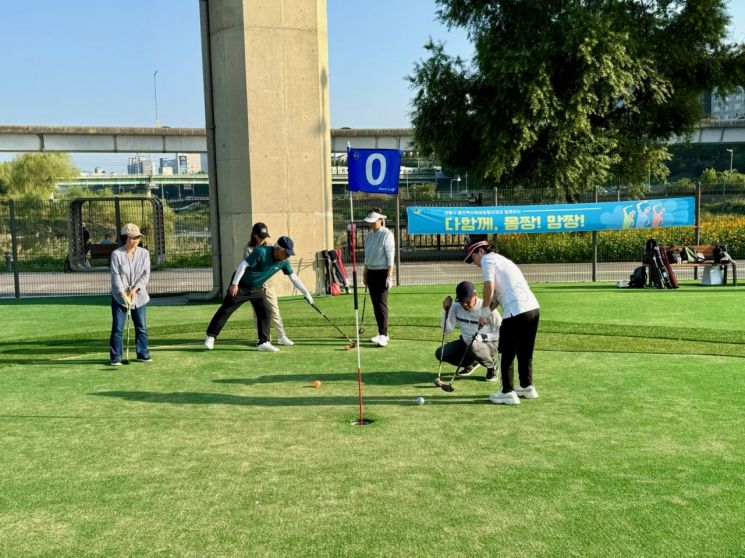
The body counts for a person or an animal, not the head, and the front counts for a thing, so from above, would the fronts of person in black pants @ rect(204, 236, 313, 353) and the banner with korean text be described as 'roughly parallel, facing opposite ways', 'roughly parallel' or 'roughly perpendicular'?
roughly perpendicular

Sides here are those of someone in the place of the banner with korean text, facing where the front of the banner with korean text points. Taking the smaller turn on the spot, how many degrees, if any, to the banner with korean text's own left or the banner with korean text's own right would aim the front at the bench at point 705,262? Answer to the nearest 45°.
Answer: approximately 90° to the banner with korean text's own left

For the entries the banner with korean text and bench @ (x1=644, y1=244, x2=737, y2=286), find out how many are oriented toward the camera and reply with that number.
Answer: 2

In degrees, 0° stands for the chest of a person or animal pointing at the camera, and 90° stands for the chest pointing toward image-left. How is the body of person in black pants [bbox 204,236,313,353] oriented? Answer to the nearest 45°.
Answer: approximately 315°

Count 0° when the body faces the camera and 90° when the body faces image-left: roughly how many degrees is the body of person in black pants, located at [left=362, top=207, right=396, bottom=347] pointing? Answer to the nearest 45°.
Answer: approximately 45°

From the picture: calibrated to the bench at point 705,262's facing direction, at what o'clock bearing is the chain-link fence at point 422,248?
The chain-link fence is roughly at 4 o'clock from the bench.

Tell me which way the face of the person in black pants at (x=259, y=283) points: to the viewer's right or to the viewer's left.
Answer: to the viewer's right

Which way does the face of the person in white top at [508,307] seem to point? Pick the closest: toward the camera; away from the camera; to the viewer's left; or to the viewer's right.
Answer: to the viewer's left

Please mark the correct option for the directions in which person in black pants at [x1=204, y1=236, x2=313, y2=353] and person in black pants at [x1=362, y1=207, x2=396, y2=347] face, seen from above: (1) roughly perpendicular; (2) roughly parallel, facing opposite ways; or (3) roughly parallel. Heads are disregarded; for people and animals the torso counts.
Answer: roughly perpendicular

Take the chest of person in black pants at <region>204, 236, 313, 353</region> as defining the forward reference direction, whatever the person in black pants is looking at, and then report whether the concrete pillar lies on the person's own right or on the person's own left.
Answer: on the person's own left
